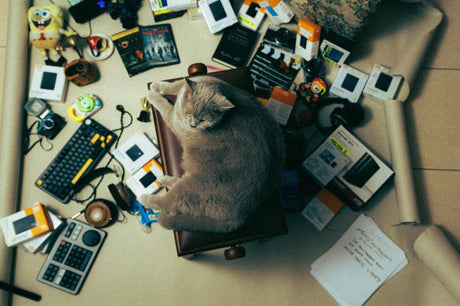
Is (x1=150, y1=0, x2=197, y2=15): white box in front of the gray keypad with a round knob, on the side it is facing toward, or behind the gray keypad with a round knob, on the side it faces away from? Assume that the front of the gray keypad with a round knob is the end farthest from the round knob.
behind

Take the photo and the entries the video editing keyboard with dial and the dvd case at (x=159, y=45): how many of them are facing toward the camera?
2

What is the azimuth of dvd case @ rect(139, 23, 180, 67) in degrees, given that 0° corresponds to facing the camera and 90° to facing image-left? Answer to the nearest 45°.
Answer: approximately 0°
